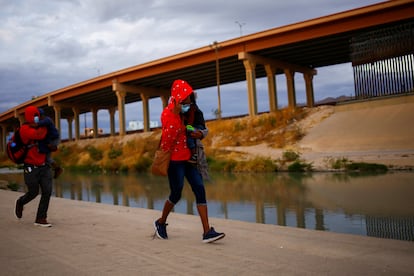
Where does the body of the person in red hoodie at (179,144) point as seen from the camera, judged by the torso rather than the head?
to the viewer's right

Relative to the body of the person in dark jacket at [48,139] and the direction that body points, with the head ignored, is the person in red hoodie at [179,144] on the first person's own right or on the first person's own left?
on the first person's own left

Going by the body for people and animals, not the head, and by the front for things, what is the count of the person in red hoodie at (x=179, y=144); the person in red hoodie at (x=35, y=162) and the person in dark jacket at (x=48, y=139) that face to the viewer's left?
1

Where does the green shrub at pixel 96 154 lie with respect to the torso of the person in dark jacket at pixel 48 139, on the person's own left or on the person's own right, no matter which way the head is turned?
on the person's own right

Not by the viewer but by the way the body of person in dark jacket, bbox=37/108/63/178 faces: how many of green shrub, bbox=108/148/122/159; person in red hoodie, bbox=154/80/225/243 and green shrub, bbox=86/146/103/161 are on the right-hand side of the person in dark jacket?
2

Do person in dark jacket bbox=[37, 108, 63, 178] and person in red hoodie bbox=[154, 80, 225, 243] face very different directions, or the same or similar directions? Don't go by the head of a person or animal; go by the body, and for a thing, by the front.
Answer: very different directions

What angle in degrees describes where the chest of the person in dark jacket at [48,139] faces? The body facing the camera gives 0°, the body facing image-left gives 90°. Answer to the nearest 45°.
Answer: approximately 90°

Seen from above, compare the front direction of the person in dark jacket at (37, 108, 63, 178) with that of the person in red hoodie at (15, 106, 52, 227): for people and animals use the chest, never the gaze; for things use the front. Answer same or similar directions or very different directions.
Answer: very different directions

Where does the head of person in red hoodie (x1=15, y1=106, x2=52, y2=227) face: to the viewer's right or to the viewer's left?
to the viewer's right

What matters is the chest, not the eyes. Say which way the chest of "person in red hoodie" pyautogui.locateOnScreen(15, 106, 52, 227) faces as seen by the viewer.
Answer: to the viewer's right
